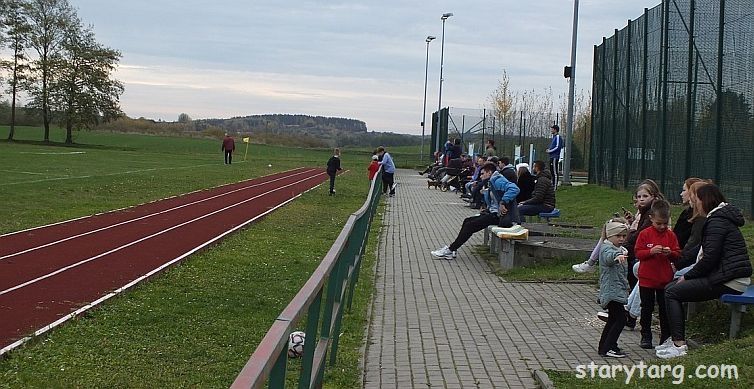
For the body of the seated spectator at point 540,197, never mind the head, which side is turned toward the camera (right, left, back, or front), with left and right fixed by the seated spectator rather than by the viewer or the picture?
left

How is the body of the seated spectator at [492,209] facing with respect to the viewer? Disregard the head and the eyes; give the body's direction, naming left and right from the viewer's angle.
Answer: facing to the left of the viewer

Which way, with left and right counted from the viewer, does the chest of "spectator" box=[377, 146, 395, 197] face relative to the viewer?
facing to the left of the viewer

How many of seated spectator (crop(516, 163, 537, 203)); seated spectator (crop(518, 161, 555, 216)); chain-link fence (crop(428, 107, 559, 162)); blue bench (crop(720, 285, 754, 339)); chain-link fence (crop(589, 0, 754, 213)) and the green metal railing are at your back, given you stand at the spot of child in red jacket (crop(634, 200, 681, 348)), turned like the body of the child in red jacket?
4

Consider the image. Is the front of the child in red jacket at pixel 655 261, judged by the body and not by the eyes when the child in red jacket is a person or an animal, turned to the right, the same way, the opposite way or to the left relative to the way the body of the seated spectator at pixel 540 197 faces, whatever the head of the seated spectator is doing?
to the left

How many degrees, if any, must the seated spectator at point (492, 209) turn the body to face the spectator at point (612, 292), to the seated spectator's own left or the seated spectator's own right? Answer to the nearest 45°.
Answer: approximately 90° to the seated spectator's own left

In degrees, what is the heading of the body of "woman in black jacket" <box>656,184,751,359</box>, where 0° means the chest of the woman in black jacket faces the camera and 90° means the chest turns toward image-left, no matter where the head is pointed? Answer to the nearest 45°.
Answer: approximately 90°

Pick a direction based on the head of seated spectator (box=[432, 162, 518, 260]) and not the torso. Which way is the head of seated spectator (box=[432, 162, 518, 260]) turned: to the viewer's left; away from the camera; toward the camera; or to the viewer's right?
to the viewer's left
